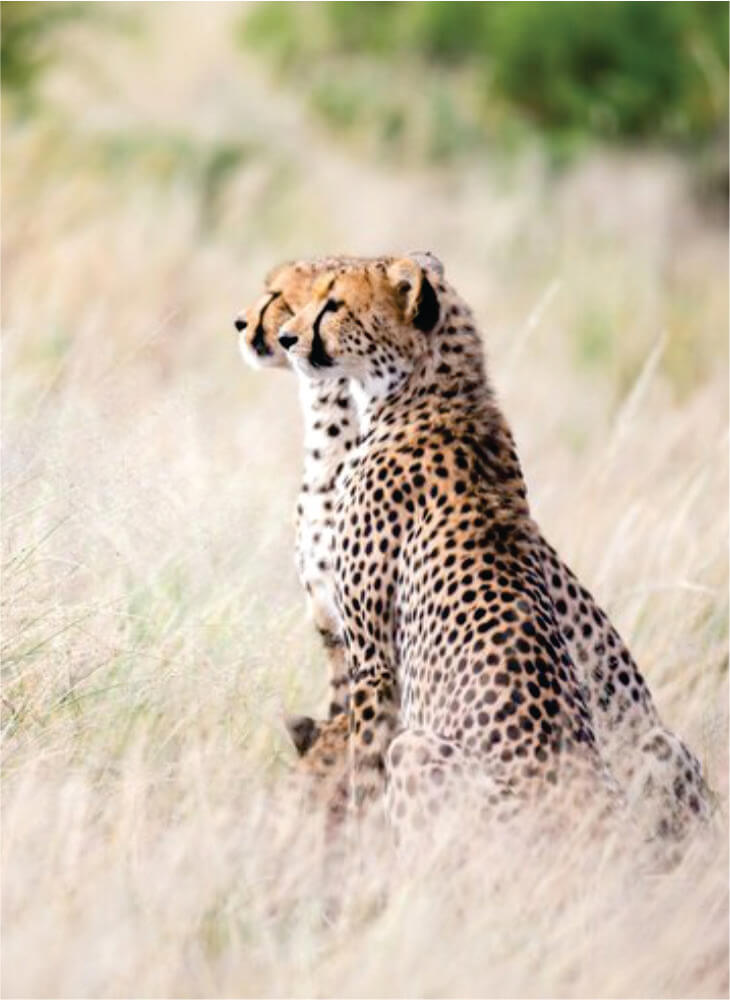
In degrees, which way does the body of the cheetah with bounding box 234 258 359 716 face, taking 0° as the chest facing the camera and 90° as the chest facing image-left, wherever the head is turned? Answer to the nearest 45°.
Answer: approximately 90°
